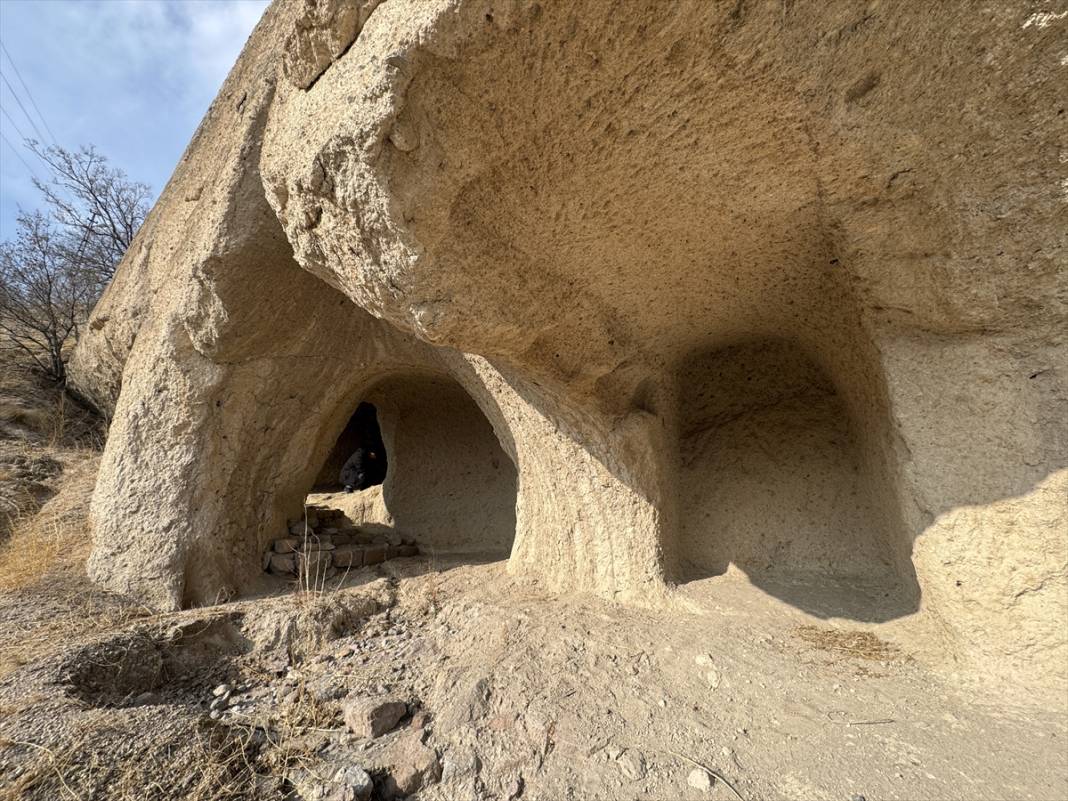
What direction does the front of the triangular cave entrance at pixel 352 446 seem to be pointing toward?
toward the camera

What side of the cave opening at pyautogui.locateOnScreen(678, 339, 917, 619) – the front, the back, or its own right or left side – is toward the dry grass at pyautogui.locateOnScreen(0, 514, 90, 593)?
right

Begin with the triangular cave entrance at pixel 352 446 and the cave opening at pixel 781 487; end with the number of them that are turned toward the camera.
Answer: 2

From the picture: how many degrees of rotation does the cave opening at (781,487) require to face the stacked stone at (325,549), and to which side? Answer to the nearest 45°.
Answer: approximately 90° to its right

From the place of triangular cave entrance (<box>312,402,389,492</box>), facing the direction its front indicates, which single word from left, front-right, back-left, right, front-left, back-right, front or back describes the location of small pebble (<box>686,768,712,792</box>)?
front

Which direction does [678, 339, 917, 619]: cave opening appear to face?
toward the camera

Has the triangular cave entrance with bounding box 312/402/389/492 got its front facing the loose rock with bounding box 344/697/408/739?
yes

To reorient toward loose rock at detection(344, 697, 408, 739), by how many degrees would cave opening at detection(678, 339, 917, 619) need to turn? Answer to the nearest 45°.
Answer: approximately 45° to its right

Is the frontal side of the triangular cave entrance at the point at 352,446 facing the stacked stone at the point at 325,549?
yes

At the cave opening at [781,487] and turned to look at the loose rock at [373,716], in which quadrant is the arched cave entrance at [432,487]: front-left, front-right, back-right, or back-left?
front-right

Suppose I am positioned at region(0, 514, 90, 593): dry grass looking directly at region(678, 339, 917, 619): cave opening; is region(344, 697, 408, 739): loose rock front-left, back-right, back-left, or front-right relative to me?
front-right
